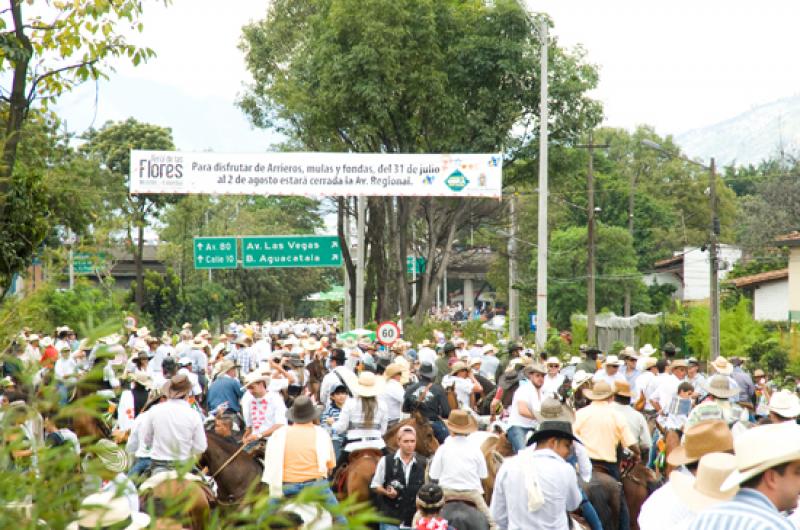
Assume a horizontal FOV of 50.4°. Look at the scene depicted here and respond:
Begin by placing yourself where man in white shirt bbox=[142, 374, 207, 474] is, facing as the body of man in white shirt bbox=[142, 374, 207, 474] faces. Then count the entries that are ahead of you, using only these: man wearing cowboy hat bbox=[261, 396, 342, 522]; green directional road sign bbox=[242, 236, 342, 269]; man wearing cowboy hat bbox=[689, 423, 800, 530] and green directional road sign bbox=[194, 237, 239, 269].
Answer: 2

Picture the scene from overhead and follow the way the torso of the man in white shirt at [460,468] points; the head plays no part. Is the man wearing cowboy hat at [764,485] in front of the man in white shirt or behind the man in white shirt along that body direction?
behind

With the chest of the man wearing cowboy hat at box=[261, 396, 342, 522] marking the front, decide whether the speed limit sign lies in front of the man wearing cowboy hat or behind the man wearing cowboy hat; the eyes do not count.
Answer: in front

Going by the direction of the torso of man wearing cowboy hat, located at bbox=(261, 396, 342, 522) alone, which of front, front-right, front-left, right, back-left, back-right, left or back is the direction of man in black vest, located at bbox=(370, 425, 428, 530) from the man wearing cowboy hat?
front-right

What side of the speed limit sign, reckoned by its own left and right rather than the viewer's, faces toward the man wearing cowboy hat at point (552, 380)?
front

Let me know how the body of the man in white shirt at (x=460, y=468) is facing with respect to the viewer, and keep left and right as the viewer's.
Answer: facing away from the viewer

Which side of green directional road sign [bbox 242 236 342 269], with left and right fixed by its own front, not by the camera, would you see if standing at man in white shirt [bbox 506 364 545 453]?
front

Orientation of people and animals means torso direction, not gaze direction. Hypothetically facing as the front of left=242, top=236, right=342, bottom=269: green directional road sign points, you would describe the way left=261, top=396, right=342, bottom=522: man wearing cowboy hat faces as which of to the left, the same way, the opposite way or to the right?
the opposite way

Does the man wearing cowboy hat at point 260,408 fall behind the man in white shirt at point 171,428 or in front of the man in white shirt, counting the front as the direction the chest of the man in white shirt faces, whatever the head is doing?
in front

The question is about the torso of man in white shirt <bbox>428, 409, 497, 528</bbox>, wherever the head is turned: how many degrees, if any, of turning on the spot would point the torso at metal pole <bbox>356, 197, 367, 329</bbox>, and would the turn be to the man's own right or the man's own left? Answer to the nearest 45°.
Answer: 0° — they already face it

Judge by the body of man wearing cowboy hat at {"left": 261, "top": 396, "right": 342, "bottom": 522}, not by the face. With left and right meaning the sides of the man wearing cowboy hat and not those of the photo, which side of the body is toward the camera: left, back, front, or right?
back

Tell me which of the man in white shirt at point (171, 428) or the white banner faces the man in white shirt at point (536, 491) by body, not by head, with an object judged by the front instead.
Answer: the white banner

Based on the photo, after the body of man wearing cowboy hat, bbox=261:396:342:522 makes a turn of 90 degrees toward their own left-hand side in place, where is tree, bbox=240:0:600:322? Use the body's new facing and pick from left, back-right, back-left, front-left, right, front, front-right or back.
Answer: right

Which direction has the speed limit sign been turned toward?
toward the camera

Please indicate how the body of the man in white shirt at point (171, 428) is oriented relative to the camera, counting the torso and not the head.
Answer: away from the camera

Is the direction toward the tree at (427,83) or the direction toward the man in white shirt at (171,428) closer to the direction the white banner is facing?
the man in white shirt

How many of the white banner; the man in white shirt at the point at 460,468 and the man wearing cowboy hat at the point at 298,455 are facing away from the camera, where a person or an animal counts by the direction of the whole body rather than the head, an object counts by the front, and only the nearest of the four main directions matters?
2
